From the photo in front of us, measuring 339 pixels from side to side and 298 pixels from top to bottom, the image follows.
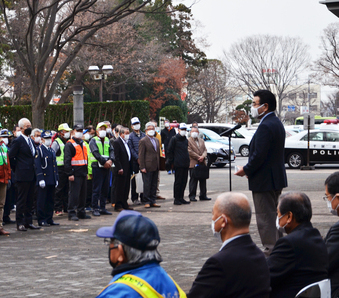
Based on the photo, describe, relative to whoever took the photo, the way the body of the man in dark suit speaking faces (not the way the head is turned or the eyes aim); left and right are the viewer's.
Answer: facing to the left of the viewer

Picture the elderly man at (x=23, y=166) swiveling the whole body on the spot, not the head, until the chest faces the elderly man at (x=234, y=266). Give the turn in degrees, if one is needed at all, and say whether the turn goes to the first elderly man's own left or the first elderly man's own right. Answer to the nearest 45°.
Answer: approximately 45° to the first elderly man's own right

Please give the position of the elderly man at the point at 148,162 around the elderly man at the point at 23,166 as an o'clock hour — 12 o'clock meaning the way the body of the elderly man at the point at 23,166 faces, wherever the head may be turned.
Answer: the elderly man at the point at 148,162 is roughly at 9 o'clock from the elderly man at the point at 23,166.

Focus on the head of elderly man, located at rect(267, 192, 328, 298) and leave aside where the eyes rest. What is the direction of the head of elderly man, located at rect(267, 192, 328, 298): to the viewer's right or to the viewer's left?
to the viewer's left

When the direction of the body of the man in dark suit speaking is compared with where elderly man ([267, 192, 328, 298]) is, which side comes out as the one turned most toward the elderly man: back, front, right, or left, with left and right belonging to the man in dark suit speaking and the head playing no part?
left

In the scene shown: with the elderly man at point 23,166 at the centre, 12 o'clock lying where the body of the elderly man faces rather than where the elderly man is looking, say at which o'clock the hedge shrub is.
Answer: The hedge shrub is roughly at 8 o'clock from the elderly man.

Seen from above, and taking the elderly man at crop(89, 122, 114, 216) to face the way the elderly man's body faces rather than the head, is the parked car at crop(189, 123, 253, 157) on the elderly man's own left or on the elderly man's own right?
on the elderly man's own left

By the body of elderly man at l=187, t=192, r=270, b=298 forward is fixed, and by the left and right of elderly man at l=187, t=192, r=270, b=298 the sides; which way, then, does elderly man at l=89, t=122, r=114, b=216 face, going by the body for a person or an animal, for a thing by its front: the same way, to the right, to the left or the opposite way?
the opposite way

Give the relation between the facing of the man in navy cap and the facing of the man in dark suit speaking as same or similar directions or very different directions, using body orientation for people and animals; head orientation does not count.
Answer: very different directions

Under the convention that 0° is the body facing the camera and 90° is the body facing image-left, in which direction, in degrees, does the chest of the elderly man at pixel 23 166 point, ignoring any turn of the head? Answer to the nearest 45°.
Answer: approximately 315°

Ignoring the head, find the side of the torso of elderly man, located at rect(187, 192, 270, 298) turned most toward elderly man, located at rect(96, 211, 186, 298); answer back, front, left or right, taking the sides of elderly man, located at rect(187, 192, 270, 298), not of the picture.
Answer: left
